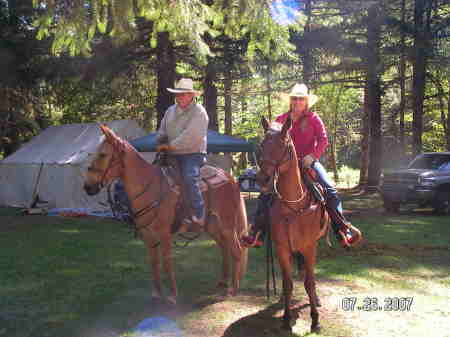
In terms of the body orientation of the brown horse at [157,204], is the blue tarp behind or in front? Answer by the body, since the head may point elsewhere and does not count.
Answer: behind

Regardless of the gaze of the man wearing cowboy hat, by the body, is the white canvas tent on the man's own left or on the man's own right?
on the man's own right

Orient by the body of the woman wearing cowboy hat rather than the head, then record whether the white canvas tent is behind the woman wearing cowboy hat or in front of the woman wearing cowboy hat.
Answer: behind

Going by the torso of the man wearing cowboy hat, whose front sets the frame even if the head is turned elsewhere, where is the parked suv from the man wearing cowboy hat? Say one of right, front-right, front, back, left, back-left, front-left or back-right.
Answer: back

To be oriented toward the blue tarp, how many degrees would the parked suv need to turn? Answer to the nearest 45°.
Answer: approximately 45° to its right

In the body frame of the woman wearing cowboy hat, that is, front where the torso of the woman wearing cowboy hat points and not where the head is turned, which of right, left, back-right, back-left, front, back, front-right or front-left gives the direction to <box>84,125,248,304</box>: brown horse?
right

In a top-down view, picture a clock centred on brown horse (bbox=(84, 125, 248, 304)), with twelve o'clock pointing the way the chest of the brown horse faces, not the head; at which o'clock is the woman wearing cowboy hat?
The woman wearing cowboy hat is roughly at 8 o'clock from the brown horse.

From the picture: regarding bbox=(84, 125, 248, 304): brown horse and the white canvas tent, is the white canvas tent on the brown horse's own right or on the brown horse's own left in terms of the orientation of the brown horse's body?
on the brown horse's own right

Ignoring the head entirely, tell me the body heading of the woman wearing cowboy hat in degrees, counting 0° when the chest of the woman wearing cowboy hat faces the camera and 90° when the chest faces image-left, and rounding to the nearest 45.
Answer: approximately 0°

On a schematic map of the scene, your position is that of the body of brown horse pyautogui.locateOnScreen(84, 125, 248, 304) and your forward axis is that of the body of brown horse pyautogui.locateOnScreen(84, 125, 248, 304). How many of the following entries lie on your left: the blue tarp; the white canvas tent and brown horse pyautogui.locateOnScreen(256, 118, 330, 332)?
1

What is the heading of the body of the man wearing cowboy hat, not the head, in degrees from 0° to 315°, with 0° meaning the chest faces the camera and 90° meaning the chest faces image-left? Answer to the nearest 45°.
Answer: approximately 45°
